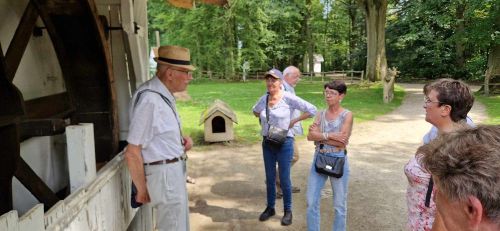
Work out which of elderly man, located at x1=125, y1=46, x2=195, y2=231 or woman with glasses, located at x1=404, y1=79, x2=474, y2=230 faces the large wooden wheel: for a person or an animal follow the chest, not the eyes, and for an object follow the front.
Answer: the woman with glasses

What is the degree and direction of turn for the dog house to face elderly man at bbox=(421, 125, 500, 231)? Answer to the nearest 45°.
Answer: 0° — it already faces them

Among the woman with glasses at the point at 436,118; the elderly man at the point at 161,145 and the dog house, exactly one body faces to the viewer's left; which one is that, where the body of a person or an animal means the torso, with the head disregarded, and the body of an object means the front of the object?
the woman with glasses

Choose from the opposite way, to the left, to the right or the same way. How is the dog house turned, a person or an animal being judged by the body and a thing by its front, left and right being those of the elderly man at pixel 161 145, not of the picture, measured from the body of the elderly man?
to the right

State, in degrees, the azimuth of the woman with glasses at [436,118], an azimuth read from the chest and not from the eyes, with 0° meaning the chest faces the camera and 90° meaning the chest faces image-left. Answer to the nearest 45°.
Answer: approximately 90°

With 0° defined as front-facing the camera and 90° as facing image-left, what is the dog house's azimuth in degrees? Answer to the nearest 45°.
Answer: approximately 0°

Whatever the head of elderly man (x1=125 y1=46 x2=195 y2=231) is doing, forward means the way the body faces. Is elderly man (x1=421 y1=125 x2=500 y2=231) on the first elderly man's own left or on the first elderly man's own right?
on the first elderly man's own right

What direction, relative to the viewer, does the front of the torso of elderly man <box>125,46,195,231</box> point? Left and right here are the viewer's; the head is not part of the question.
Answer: facing to the right of the viewer

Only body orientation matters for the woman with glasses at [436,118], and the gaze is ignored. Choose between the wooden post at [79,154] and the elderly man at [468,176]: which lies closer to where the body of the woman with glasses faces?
the wooden post
